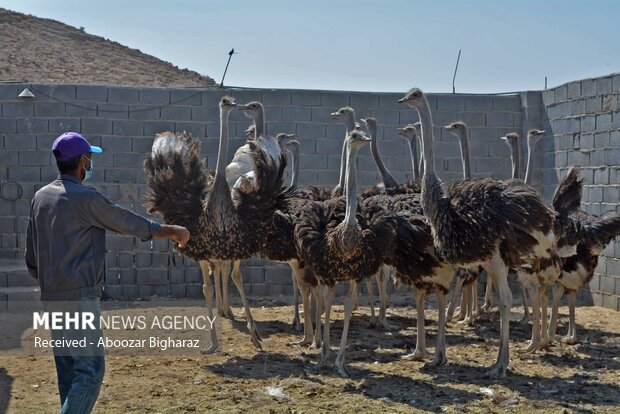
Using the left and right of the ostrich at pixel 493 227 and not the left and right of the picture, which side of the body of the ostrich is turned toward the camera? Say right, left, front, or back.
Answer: left

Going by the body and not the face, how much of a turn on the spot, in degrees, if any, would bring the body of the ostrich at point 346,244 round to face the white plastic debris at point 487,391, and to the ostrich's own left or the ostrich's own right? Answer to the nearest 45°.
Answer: approximately 45° to the ostrich's own left

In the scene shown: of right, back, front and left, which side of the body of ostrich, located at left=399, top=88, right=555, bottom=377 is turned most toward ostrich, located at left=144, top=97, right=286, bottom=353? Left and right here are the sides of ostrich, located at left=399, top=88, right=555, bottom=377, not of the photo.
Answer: front

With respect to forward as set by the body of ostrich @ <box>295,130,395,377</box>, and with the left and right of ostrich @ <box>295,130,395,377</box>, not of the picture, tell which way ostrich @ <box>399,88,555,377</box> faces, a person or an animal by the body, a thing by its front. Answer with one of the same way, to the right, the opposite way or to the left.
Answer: to the right

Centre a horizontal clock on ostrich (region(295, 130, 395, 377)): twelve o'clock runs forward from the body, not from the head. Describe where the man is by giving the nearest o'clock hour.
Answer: The man is roughly at 1 o'clock from the ostrich.

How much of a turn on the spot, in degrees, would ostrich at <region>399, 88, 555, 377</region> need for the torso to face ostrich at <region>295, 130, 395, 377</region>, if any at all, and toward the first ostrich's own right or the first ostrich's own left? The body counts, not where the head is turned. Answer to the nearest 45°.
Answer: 0° — it already faces it

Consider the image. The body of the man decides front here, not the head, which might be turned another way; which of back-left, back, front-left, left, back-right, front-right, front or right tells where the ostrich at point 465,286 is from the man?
front

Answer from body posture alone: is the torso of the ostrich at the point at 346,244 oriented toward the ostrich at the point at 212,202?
no

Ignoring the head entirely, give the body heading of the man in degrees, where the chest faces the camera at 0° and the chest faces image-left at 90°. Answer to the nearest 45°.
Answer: approximately 225°

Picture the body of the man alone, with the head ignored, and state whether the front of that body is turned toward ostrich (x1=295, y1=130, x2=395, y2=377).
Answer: yes

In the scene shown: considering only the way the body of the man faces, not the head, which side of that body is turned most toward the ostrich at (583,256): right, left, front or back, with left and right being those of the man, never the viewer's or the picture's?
front

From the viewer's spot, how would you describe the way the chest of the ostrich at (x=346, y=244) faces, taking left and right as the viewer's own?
facing the viewer

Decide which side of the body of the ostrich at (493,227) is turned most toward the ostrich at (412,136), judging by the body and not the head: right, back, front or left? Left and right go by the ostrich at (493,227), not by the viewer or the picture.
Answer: right
